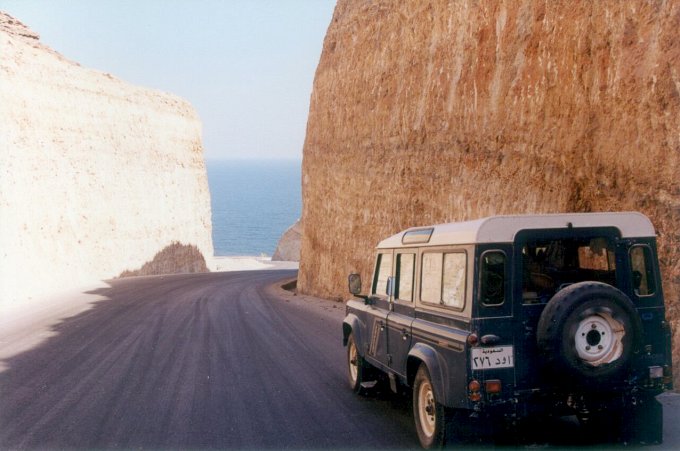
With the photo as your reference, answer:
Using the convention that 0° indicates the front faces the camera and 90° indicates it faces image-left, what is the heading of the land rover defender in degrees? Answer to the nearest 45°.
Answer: approximately 135°
